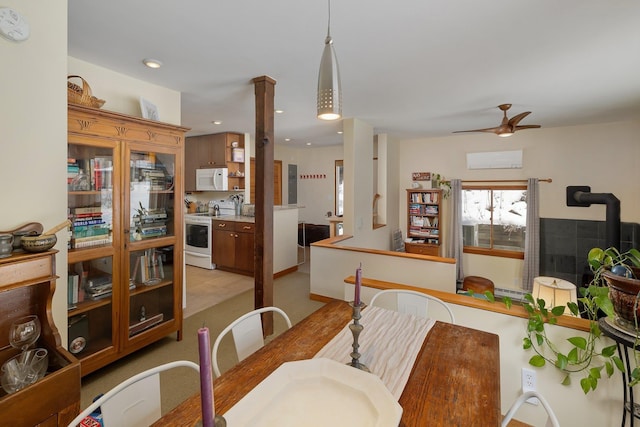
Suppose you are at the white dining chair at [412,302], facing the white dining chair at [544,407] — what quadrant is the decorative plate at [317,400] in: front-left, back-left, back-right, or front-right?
front-right

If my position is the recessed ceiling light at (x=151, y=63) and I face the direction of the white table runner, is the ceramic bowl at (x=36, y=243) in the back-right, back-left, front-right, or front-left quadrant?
front-right

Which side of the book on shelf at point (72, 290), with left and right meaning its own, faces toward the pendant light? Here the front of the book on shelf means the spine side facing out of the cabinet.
front

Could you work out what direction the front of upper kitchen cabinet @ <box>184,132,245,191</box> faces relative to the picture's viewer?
facing the viewer and to the left of the viewer

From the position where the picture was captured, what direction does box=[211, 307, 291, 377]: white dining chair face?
facing the viewer and to the right of the viewer

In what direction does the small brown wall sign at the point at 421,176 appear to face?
toward the camera

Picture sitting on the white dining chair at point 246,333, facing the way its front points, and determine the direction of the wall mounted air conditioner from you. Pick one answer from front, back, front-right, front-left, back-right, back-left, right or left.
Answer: left
